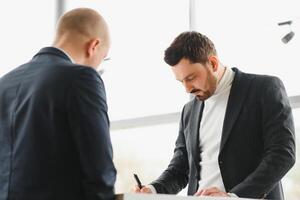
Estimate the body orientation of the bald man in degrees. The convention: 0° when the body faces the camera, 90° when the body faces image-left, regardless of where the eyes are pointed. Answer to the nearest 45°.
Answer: approximately 225°

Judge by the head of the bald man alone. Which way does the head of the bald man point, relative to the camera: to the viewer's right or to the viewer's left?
to the viewer's right
